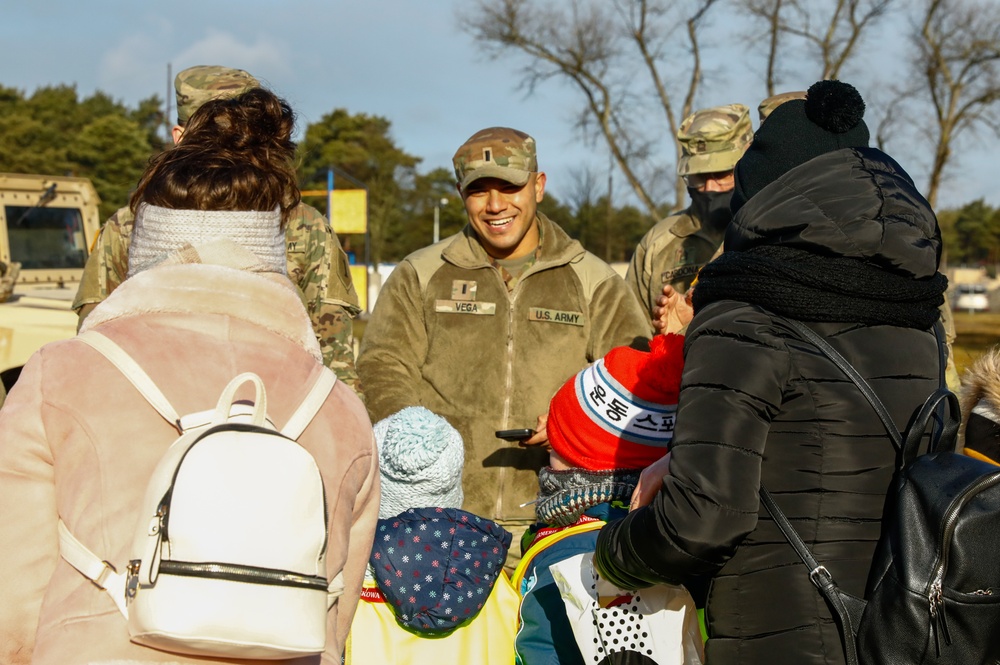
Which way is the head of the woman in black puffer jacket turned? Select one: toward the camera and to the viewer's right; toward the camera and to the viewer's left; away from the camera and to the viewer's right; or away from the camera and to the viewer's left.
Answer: away from the camera and to the viewer's left

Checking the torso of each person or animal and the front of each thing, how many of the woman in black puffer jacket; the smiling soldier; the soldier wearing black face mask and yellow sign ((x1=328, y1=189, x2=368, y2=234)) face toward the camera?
3

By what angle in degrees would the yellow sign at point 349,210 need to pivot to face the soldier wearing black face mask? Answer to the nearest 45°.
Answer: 0° — it already faces them

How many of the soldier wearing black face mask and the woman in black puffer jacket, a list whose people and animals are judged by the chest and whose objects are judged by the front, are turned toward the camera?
1

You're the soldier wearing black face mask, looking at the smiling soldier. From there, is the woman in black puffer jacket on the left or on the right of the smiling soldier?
left

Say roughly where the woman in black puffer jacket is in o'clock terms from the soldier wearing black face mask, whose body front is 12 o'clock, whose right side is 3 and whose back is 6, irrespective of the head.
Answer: The woman in black puffer jacket is roughly at 12 o'clock from the soldier wearing black face mask.

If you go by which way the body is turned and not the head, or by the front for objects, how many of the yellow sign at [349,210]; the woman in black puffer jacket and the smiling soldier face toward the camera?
2

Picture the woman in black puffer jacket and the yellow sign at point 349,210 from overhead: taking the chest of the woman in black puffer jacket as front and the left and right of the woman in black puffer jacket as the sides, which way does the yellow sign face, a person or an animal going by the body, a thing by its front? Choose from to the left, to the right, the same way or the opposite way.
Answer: the opposite way

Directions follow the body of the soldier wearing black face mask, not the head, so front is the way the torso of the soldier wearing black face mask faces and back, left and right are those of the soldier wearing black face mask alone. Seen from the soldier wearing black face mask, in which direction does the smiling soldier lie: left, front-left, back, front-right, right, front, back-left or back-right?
front-right

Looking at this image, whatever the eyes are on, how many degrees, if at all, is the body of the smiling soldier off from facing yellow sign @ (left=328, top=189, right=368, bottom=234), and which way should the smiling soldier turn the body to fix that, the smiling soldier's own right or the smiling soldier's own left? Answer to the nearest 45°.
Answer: approximately 180°

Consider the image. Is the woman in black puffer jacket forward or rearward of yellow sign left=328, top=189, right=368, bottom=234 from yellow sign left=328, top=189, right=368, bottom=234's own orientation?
forward

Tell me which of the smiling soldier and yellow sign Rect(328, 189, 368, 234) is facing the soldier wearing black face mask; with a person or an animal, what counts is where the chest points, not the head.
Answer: the yellow sign

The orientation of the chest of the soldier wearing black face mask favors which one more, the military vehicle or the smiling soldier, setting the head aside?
the smiling soldier
